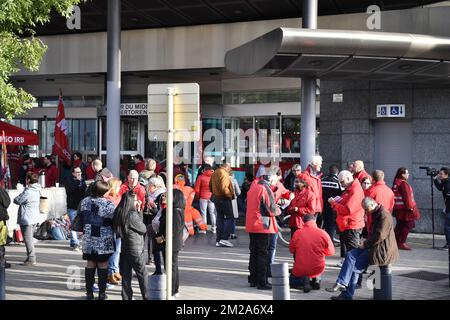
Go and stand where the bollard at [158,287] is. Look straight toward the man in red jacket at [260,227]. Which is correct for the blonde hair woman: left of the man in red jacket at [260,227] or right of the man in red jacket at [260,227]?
left

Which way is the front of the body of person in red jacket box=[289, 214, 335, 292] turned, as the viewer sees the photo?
away from the camera

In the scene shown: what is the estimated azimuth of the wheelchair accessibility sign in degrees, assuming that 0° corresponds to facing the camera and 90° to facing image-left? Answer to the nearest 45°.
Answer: approximately 0°

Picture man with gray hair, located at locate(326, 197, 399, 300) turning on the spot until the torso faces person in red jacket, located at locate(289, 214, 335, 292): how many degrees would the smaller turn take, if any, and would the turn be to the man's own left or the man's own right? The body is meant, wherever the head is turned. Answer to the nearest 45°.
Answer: approximately 45° to the man's own right

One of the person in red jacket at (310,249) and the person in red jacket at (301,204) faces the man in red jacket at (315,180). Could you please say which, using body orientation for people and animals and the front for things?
the person in red jacket at (310,249)

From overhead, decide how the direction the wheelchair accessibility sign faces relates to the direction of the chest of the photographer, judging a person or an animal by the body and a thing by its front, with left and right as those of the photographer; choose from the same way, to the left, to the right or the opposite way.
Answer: to the left

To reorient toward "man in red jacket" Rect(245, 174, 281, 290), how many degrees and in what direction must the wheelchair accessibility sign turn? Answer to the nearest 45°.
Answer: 0° — it already faces them

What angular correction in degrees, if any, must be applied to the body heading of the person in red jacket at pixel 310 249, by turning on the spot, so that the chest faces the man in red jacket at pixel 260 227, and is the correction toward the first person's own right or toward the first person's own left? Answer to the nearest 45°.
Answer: approximately 45° to the first person's own left

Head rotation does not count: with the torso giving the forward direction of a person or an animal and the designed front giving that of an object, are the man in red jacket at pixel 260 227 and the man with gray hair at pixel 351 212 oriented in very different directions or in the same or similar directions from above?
very different directions

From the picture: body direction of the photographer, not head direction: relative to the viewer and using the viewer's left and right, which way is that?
facing to the left of the viewer

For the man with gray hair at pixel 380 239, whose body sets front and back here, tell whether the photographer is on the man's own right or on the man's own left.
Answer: on the man's own right

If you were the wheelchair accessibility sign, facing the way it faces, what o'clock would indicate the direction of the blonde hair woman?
The blonde hair woman is roughly at 1 o'clock from the wheelchair accessibility sign.

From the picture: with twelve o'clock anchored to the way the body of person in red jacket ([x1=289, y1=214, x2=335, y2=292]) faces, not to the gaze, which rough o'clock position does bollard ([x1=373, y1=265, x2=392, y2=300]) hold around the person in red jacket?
The bollard is roughly at 4 o'clock from the person in red jacket.

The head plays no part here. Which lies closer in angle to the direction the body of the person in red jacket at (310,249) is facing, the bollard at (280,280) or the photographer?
the photographer
